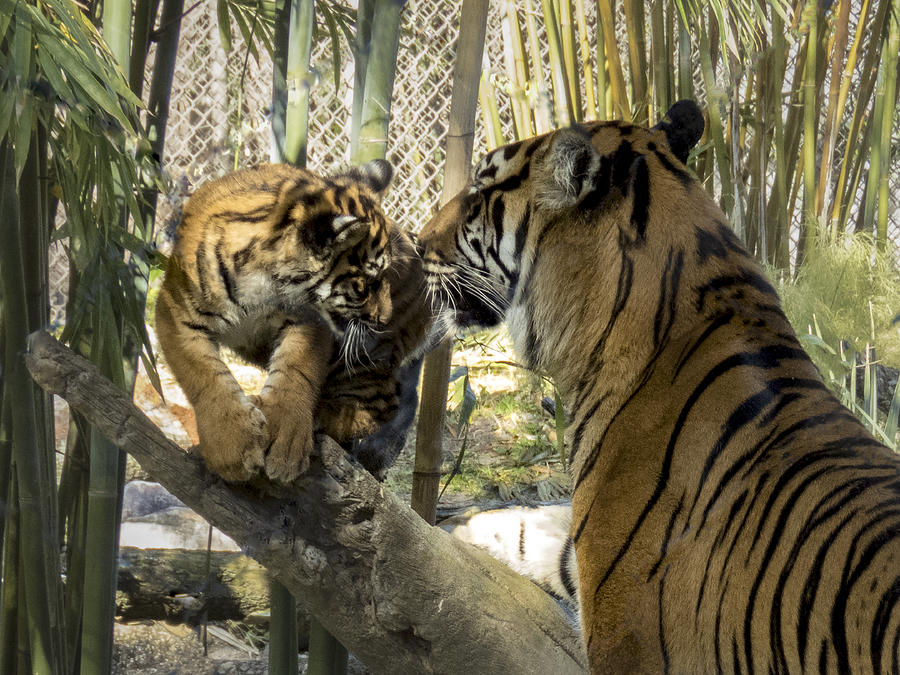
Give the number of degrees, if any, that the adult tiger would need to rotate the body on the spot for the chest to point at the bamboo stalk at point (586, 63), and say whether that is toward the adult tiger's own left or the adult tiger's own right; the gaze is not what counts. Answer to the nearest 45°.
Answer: approximately 45° to the adult tiger's own right

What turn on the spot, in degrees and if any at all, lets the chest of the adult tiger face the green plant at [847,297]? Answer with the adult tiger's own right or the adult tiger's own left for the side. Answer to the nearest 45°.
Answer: approximately 45° to the adult tiger's own right

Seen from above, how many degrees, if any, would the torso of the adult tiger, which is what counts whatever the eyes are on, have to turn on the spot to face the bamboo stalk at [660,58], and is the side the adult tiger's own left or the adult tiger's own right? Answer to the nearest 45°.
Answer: approximately 45° to the adult tiger's own right

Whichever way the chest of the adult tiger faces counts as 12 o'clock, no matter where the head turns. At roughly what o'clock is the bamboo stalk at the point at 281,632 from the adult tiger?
The bamboo stalk is roughly at 11 o'clock from the adult tiger.

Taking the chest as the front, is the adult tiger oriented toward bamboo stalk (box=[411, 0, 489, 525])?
yes

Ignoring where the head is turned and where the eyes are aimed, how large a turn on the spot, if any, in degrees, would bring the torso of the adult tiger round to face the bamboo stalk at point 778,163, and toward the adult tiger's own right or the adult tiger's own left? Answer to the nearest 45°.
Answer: approximately 45° to the adult tiger's own right

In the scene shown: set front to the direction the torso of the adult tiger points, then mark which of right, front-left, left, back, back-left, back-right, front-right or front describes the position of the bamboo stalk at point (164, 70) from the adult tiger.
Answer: front-left

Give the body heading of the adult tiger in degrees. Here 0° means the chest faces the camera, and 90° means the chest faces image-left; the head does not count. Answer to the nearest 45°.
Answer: approximately 135°

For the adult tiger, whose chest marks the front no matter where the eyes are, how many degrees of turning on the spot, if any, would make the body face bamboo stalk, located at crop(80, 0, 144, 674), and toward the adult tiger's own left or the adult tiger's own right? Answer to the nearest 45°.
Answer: approximately 45° to the adult tiger's own left
